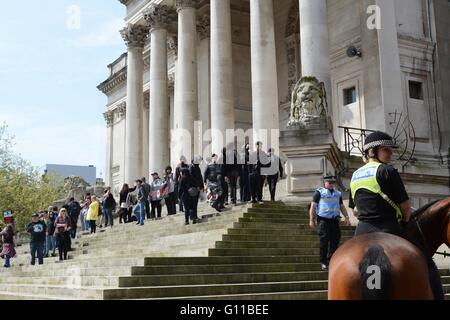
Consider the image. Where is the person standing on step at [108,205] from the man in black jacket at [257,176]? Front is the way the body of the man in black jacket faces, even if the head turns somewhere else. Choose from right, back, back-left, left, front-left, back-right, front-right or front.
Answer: back-right

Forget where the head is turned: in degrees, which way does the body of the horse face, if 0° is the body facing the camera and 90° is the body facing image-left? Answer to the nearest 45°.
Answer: approximately 225°

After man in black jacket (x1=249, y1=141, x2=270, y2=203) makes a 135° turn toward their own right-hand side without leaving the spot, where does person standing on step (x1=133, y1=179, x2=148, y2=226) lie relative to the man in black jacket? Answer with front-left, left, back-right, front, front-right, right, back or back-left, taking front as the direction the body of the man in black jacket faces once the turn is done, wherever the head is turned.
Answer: front

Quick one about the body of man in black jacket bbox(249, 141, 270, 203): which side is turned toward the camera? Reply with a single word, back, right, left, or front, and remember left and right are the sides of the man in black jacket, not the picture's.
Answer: front

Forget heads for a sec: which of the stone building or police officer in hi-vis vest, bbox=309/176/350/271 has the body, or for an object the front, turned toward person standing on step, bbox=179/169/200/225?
the stone building

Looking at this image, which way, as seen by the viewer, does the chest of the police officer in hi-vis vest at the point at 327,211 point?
toward the camera

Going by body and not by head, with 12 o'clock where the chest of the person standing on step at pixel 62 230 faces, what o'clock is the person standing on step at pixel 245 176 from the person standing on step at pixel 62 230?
the person standing on step at pixel 245 176 is roughly at 10 o'clock from the person standing on step at pixel 62 230.

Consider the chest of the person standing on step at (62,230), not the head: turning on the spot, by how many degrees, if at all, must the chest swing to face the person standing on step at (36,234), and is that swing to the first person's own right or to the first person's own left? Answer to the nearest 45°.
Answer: approximately 90° to the first person's own right

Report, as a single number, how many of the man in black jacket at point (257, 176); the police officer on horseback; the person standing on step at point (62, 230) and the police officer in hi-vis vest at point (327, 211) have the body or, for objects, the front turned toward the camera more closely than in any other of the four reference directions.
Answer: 3

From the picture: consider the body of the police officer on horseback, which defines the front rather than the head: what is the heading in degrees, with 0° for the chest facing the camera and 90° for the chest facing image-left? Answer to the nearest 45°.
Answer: approximately 225°

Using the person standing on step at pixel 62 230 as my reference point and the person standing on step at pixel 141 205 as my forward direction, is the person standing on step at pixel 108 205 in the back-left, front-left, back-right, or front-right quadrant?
front-left

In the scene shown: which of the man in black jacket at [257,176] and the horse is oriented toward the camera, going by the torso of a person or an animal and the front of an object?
the man in black jacket

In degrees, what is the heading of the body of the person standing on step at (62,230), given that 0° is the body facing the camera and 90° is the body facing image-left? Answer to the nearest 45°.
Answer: approximately 0°

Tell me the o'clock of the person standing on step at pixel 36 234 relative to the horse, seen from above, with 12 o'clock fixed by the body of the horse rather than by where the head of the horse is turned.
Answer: The person standing on step is roughly at 9 o'clock from the horse.

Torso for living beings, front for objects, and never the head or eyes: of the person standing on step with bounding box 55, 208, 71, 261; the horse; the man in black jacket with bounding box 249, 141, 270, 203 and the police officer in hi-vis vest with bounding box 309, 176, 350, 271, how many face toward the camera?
3
